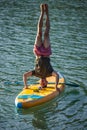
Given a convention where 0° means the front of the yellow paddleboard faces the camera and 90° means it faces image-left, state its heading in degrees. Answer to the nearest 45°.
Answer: approximately 45°
